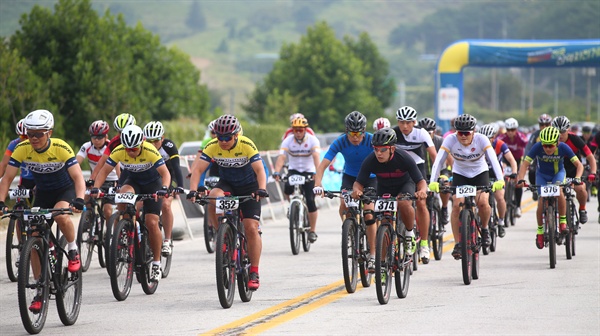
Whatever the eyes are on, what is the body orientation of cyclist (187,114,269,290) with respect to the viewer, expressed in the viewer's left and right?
facing the viewer

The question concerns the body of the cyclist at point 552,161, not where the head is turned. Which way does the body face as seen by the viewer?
toward the camera

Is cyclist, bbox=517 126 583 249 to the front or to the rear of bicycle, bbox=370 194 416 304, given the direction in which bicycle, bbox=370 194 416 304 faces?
to the rear

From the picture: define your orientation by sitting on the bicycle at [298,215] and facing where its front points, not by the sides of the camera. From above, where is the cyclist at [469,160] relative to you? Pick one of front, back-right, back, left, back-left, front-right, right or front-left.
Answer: front-left

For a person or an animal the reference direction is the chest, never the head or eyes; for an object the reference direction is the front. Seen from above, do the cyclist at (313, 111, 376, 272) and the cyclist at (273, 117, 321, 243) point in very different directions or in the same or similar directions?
same or similar directions

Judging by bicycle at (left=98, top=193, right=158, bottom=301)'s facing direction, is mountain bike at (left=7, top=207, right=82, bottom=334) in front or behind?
in front

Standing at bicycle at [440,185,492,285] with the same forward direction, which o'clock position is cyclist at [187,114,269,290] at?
The cyclist is roughly at 2 o'clock from the bicycle.

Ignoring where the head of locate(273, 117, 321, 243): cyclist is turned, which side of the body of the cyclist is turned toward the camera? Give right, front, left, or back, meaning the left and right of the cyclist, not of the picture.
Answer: front

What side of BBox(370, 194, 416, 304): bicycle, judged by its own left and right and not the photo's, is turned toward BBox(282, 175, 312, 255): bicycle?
back

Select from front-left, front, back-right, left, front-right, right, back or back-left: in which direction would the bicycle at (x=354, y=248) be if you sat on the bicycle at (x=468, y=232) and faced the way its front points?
front-right

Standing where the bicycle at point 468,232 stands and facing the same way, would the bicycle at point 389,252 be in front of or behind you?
in front

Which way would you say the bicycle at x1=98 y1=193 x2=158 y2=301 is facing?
toward the camera

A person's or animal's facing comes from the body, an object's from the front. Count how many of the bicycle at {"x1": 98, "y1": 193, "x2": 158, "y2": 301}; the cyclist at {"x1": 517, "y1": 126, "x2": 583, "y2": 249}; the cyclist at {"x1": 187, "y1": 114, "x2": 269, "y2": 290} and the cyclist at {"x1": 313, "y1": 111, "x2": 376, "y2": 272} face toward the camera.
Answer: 4
